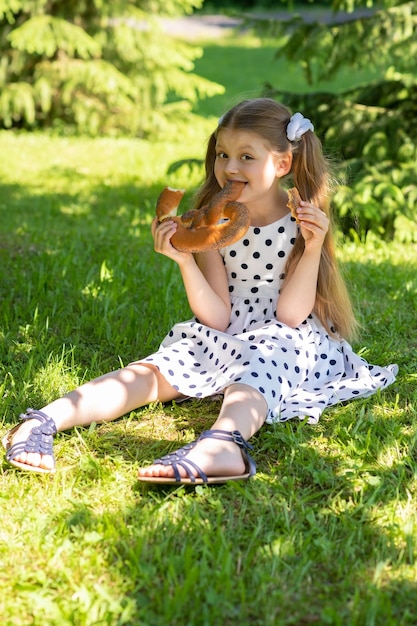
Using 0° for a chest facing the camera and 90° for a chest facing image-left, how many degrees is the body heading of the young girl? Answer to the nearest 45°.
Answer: approximately 45°

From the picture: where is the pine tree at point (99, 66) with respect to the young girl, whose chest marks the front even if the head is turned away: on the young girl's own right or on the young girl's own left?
on the young girl's own right
